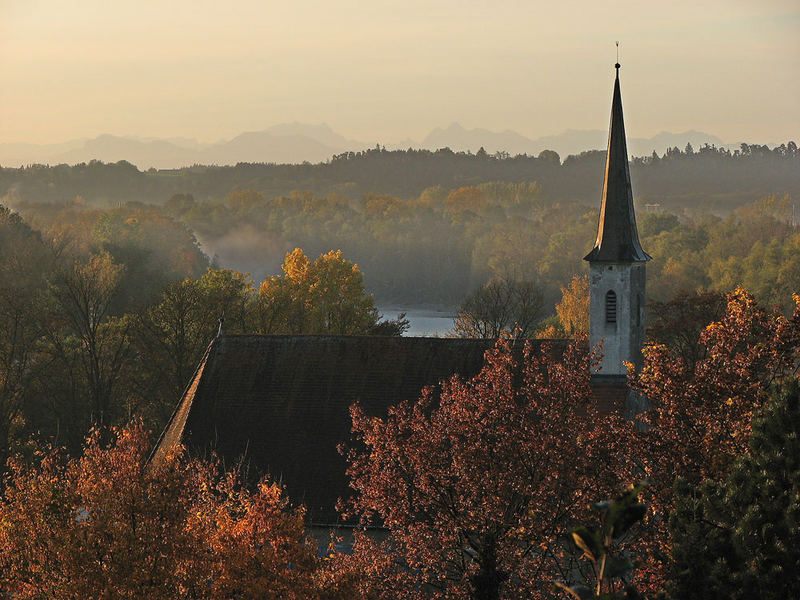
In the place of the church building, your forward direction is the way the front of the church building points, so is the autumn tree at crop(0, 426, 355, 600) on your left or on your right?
on your right

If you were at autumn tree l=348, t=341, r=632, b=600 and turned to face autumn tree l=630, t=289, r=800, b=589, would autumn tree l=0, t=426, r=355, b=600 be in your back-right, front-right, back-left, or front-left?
back-right
